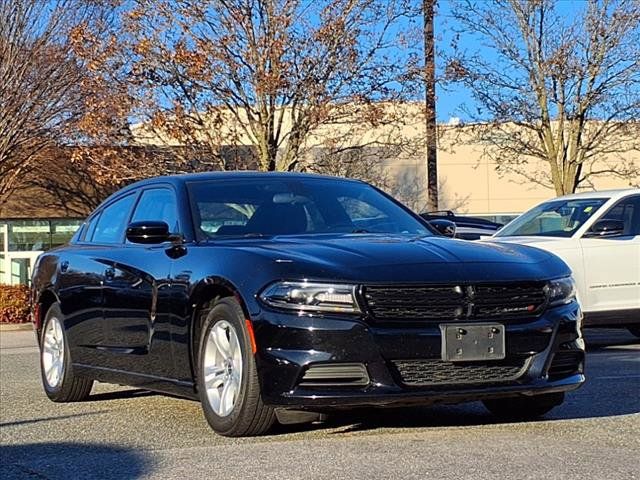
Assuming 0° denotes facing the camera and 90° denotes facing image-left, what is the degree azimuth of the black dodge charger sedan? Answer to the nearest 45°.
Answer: approximately 315°

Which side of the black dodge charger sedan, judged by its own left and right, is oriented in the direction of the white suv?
left

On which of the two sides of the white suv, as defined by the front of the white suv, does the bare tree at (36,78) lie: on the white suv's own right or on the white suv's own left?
on the white suv's own right

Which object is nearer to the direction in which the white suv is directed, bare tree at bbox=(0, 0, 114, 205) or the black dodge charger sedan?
the black dodge charger sedan

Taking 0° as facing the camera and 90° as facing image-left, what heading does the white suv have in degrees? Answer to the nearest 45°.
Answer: approximately 45°

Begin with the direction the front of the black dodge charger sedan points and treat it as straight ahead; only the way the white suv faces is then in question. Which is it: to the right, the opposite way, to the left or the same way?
to the right
